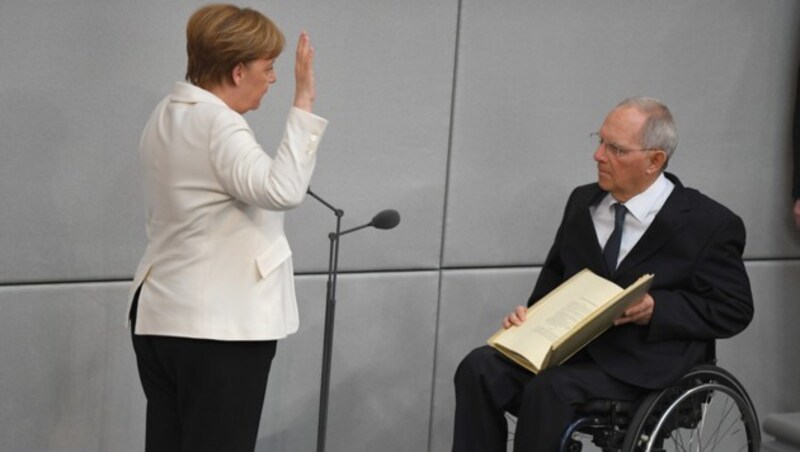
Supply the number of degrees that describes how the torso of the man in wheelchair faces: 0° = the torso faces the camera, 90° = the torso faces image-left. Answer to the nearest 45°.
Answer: approximately 45°

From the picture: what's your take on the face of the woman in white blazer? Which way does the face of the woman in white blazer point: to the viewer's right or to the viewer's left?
to the viewer's right

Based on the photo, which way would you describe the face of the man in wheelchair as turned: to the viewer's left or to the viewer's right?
to the viewer's left

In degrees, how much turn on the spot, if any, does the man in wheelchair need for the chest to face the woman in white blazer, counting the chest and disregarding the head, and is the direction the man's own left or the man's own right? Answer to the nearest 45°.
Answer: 0° — they already face them
